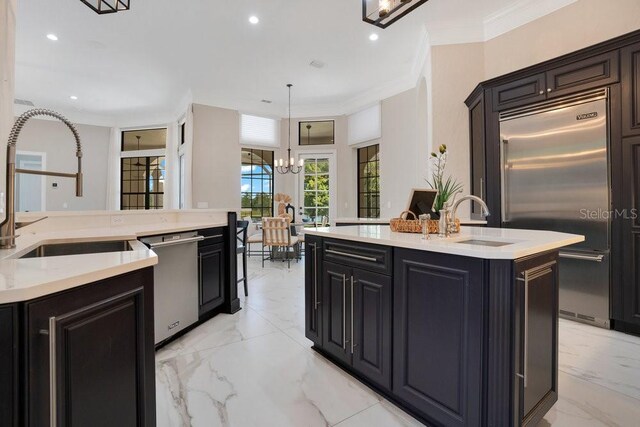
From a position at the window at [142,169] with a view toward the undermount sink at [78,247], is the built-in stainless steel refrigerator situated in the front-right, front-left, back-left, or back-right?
front-left

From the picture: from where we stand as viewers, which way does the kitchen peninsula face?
facing the viewer and to the right of the viewer

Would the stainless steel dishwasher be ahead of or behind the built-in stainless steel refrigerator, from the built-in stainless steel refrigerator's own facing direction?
ahead

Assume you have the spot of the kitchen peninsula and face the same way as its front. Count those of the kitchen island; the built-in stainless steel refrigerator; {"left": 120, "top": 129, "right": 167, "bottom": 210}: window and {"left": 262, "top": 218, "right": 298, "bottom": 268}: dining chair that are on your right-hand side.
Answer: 0

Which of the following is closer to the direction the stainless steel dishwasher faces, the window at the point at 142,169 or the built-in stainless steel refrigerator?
the built-in stainless steel refrigerator

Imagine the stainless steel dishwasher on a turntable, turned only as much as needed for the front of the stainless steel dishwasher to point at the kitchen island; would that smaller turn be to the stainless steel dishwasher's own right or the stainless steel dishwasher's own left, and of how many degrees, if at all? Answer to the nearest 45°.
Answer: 0° — it already faces it

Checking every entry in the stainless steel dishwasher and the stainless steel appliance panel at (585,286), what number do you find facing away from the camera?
0

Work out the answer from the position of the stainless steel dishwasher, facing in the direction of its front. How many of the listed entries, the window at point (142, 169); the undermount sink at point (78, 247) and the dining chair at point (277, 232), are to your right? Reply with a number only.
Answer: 1

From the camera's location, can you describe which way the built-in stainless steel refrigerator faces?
facing the viewer and to the left of the viewer

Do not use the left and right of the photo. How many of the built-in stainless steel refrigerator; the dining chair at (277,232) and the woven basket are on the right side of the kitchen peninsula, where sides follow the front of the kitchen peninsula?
0

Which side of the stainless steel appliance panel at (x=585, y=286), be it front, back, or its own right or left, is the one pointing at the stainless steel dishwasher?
front

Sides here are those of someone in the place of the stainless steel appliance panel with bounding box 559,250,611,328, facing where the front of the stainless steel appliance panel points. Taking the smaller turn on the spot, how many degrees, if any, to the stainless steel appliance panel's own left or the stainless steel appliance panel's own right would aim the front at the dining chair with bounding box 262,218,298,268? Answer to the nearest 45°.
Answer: approximately 45° to the stainless steel appliance panel's own right

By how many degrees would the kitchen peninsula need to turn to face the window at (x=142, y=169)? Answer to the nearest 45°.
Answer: approximately 135° to its left
